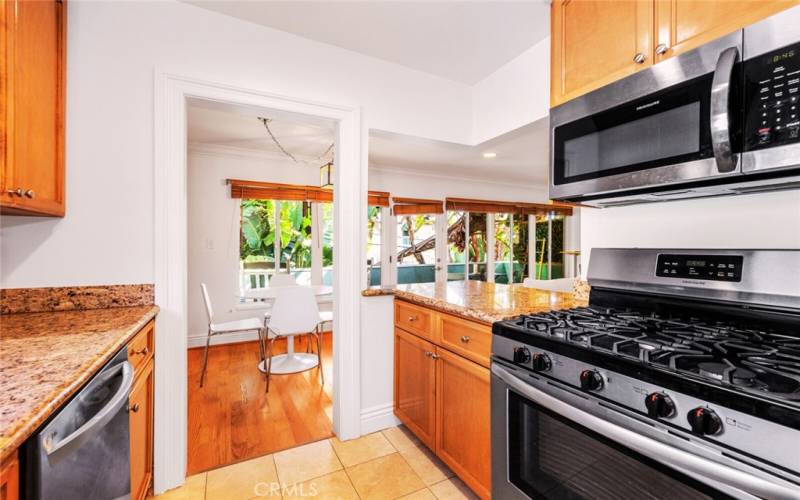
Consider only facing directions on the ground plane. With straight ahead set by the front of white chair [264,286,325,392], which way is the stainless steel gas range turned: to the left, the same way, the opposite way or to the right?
to the left

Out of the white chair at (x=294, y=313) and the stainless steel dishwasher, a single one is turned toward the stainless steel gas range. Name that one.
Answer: the stainless steel dishwasher

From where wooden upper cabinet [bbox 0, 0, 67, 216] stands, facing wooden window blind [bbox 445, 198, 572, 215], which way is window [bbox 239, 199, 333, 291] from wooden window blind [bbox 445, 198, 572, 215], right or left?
left

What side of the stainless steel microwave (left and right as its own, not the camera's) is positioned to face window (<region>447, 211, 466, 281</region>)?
right

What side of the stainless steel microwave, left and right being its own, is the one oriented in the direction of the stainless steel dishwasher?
front

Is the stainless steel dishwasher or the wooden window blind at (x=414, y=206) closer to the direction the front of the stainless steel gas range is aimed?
the stainless steel dishwasher

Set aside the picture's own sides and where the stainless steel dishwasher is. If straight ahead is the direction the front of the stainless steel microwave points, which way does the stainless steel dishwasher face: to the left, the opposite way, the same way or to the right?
the opposite way

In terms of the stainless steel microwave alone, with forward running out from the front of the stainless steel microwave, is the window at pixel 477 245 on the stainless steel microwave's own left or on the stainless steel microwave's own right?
on the stainless steel microwave's own right

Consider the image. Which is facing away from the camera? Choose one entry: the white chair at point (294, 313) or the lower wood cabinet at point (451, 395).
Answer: the white chair

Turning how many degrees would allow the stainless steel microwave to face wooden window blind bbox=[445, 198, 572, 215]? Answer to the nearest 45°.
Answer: approximately 90° to its right

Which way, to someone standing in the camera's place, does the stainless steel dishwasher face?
facing the viewer and to the right of the viewer

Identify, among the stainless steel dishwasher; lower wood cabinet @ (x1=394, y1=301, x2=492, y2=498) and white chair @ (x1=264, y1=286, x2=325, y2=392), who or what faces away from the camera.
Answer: the white chair

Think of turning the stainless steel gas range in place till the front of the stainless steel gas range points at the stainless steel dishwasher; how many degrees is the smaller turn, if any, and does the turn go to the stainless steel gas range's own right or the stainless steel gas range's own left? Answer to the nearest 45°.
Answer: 0° — it already faces it

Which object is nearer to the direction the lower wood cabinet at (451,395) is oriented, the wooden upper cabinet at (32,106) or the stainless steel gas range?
the wooden upper cabinet

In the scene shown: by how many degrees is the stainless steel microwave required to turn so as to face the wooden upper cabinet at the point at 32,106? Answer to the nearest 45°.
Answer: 0° — it already faces it

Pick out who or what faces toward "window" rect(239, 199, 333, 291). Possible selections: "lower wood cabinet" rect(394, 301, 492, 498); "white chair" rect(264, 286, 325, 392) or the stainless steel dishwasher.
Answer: the white chair
